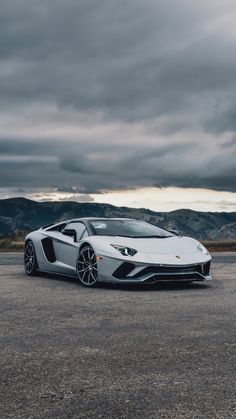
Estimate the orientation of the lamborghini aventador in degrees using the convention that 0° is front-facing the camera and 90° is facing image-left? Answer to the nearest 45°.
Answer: approximately 315°
